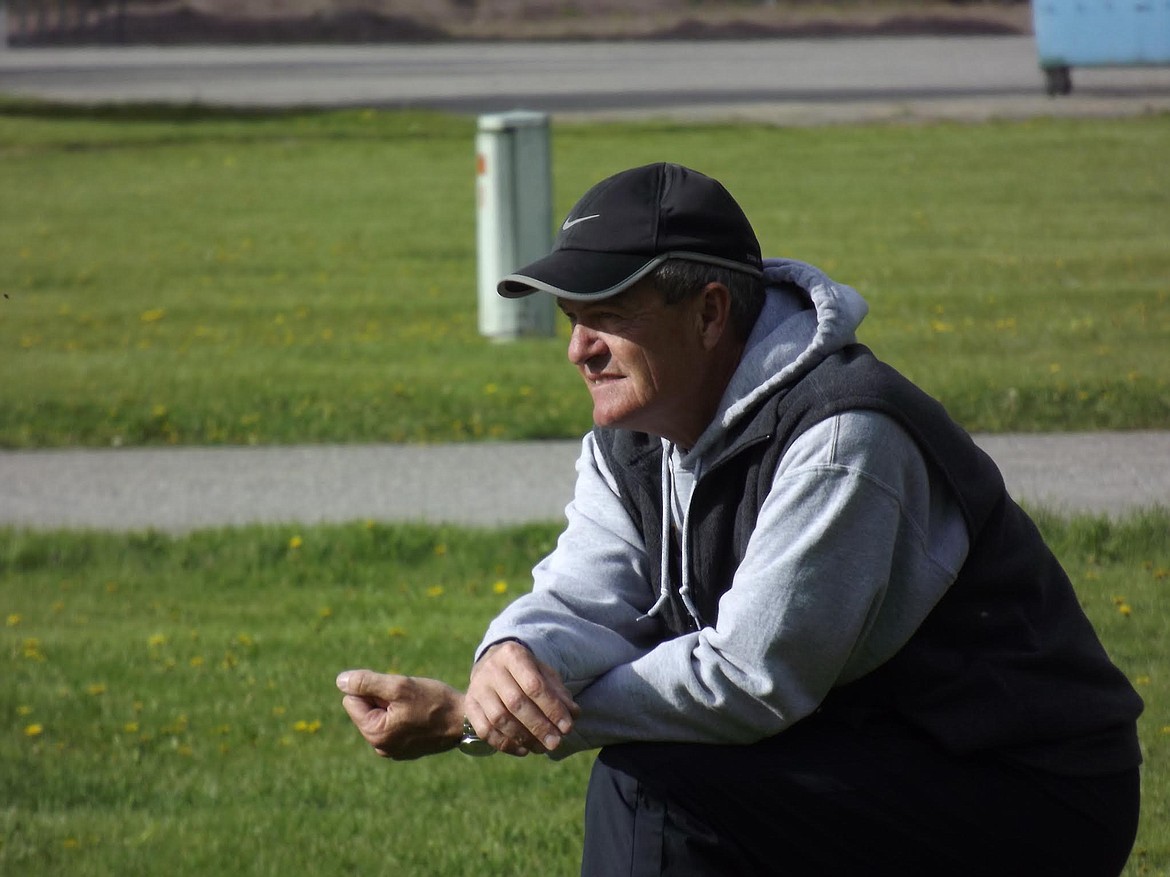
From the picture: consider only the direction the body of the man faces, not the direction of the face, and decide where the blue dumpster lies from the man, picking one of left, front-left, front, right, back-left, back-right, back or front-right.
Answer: back-right

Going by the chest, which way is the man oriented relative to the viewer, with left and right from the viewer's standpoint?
facing the viewer and to the left of the viewer

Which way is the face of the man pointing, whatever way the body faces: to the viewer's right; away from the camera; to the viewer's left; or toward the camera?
to the viewer's left
